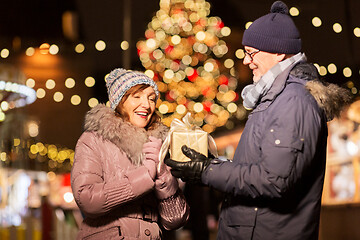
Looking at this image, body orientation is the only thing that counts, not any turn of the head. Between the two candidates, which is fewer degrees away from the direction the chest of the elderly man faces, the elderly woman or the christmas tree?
the elderly woman

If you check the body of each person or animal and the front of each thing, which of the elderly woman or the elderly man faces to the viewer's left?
the elderly man

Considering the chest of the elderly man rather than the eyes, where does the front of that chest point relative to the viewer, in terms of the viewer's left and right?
facing to the left of the viewer

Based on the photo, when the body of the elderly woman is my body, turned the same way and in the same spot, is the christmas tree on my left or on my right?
on my left

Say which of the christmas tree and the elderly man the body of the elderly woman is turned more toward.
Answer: the elderly man

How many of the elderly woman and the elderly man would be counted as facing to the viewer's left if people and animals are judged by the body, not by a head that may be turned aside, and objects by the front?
1

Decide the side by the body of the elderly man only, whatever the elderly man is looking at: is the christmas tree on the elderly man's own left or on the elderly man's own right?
on the elderly man's own right

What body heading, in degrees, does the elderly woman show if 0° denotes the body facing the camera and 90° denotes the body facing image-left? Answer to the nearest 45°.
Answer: approximately 315°
